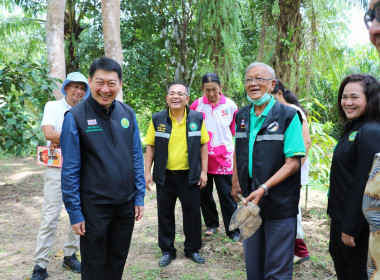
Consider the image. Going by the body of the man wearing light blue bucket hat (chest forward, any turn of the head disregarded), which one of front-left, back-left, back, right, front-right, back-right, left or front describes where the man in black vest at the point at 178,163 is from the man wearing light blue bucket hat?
front-left

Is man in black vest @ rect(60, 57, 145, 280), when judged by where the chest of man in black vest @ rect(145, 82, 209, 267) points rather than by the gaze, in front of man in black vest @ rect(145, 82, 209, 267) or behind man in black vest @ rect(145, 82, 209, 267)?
in front

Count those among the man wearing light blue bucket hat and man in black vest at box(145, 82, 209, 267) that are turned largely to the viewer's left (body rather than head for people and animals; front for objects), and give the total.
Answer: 0

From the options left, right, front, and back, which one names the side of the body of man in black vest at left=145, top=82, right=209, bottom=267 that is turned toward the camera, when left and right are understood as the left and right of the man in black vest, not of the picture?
front

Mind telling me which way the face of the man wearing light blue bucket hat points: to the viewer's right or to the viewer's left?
to the viewer's right

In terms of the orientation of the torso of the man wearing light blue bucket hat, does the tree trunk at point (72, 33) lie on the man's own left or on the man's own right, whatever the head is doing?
on the man's own left

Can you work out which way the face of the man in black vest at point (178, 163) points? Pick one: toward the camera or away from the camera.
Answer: toward the camera

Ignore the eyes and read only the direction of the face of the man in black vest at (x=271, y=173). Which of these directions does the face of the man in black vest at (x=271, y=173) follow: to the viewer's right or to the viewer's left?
to the viewer's left

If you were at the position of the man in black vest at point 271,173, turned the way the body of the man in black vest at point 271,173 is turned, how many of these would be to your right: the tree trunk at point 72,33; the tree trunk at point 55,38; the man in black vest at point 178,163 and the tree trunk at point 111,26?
4

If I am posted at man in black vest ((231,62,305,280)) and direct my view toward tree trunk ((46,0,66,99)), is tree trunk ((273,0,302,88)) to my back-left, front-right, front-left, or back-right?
front-right

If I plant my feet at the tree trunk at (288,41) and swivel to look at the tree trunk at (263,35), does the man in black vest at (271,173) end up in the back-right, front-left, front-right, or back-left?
back-left

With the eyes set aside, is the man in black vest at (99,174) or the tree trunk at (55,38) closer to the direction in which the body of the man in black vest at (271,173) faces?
the man in black vest

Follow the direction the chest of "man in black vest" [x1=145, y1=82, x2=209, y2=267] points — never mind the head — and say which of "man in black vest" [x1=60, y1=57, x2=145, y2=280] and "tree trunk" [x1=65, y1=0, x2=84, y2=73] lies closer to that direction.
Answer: the man in black vest

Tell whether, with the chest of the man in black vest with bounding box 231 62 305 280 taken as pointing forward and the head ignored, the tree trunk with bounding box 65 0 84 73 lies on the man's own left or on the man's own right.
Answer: on the man's own right

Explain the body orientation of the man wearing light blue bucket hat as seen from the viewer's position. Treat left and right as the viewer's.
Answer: facing the viewer and to the right of the viewer

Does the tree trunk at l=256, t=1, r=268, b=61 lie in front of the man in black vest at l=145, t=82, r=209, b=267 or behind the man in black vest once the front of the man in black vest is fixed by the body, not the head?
behind
